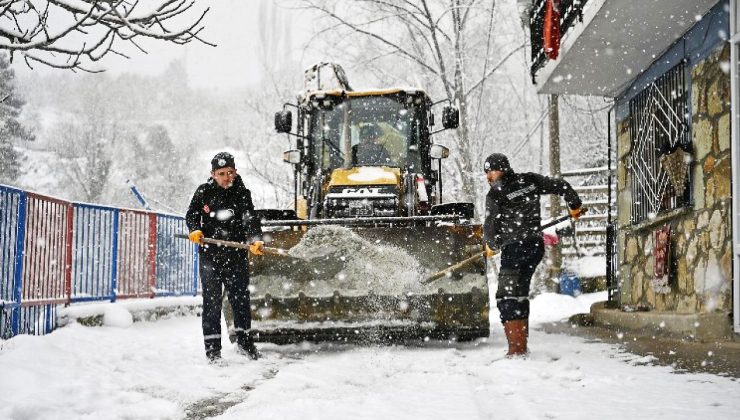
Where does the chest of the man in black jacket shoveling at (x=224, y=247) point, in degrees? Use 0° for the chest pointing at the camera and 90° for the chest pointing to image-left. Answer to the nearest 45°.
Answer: approximately 0°

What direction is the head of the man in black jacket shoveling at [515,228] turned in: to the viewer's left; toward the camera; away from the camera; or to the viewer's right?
to the viewer's left

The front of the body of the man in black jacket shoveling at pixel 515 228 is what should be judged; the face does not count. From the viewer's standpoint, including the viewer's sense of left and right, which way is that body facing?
facing away from the viewer and to the left of the viewer

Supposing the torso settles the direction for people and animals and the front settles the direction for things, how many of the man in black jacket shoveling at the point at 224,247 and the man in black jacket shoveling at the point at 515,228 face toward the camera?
1

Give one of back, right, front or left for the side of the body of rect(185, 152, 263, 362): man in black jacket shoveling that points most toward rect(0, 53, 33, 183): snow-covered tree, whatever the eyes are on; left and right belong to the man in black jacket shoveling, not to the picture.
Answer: back

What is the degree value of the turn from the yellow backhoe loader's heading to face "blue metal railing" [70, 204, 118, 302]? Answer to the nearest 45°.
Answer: approximately 135° to its right

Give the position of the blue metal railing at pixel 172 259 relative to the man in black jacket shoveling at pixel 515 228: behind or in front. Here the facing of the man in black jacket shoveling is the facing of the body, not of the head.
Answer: in front

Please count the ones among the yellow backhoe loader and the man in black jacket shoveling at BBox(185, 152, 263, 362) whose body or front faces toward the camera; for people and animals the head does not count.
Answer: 2

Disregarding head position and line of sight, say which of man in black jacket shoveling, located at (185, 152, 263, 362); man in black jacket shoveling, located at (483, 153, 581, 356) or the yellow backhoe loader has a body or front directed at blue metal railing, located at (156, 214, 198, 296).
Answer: man in black jacket shoveling, located at (483, 153, 581, 356)

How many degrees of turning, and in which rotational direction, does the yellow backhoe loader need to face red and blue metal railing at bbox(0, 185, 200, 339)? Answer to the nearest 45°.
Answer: approximately 135° to its right
